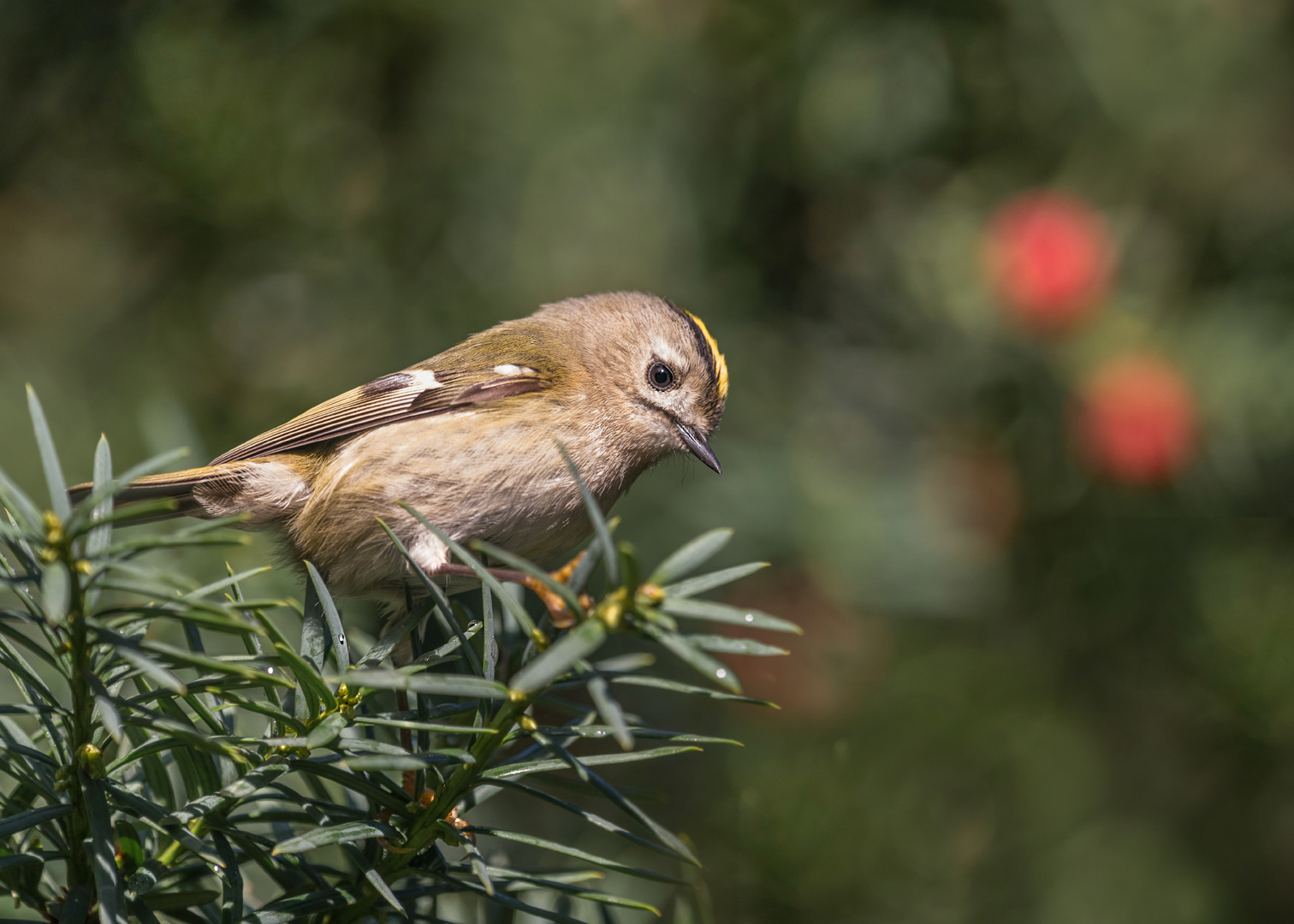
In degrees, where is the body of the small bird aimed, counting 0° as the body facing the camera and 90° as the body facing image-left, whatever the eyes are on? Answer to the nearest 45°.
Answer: approximately 270°

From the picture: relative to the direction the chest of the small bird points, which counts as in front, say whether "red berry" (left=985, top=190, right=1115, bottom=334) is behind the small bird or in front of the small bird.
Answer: in front

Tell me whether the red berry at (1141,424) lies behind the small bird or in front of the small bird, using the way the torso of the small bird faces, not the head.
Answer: in front
